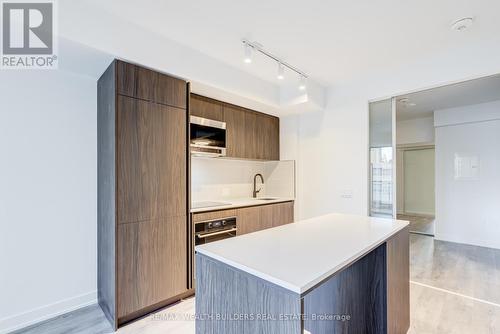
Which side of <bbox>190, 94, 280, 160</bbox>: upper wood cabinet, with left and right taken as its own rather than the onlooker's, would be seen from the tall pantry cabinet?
right

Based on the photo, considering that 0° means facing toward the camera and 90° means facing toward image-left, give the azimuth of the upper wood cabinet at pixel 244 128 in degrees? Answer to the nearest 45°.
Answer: approximately 315°
